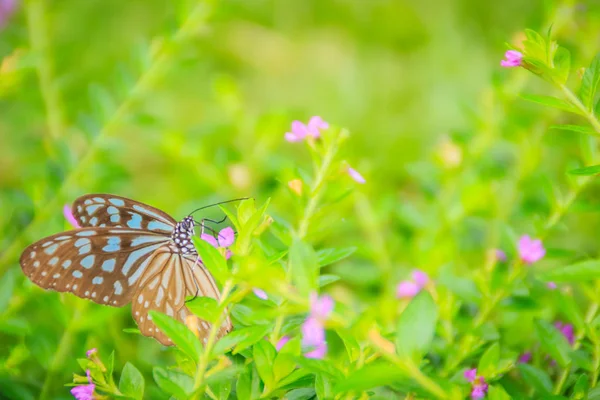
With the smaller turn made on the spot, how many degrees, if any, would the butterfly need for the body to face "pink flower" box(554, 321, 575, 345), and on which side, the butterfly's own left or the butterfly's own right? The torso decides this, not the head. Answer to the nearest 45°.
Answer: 0° — it already faces it

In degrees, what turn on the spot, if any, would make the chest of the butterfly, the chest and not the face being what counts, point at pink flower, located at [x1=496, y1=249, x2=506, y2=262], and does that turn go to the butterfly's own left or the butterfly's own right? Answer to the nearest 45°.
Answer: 0° — it already faces it

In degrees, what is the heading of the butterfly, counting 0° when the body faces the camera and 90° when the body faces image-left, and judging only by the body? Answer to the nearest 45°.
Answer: approximately 270°

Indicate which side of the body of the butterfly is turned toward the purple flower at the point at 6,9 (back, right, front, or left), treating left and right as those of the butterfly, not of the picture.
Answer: left
